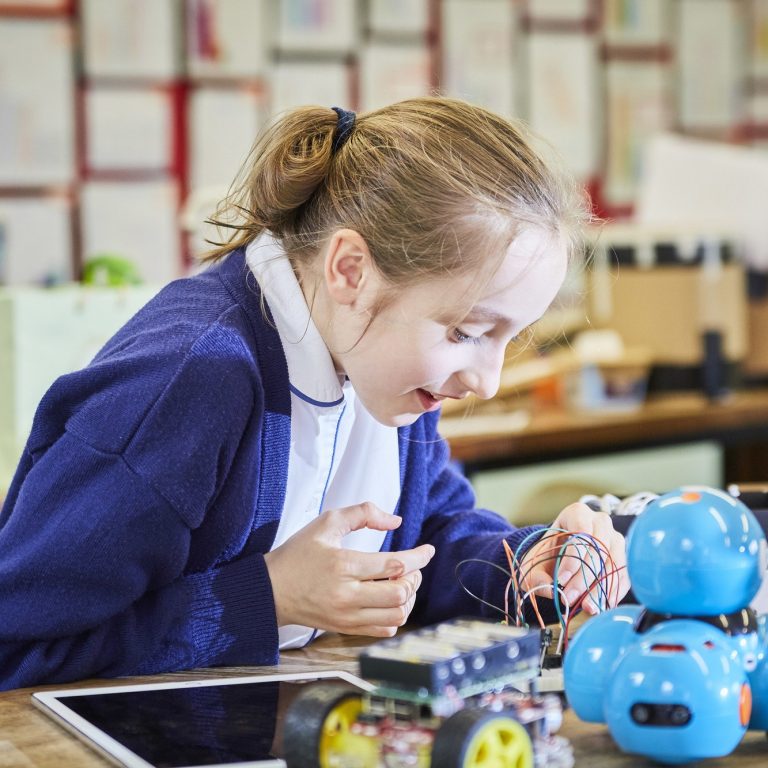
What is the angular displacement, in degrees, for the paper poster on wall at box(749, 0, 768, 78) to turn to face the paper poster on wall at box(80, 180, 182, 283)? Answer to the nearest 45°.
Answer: approximately 45° to its right

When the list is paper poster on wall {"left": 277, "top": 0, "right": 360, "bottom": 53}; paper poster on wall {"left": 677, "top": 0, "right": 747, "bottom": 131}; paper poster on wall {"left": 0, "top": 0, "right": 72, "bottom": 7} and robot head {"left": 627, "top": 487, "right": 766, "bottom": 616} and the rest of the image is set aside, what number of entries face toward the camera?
3

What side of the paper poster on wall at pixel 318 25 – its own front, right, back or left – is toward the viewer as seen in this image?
front

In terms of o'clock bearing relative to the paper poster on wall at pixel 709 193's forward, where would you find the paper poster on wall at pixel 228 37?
the paper poster on wall at pixel 228 37 is roughly at 3 o'clock from the paper poster on wall at pixel 709 193.

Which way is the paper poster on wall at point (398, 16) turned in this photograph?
toward the camera

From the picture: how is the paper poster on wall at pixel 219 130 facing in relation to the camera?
toward the camera

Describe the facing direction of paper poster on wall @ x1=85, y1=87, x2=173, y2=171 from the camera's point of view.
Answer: facing the viewer

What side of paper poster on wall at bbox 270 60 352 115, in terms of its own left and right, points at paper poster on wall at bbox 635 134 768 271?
left

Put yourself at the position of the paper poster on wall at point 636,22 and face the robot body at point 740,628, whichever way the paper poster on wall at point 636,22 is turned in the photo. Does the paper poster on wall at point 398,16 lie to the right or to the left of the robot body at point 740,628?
right

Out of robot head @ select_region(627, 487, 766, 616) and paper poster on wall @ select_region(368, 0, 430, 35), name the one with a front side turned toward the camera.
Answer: the paper poster on wall

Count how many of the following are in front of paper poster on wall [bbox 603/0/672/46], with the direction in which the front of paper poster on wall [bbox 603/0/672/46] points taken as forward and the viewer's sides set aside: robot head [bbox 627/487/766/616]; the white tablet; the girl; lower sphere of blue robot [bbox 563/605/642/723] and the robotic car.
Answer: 5

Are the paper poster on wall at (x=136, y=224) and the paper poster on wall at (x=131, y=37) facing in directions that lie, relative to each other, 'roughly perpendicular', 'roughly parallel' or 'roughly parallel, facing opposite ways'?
roughly parallel

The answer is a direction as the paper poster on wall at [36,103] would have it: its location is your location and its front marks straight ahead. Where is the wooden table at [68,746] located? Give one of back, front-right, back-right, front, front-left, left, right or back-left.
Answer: front
